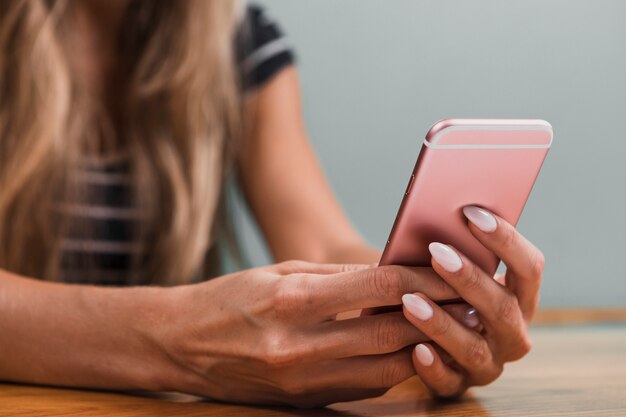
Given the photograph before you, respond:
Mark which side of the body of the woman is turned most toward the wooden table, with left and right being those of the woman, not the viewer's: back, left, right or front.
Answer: front
